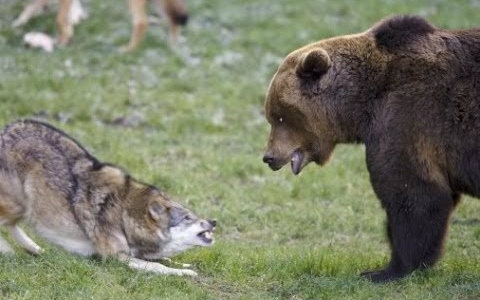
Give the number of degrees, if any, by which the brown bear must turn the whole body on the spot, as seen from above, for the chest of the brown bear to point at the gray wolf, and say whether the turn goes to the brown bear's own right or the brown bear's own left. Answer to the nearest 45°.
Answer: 0° — it already faces it

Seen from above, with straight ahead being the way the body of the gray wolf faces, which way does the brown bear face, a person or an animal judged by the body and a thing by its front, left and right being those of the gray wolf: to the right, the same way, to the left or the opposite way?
the opposite way

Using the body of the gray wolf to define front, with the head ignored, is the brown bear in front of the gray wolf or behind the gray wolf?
in front

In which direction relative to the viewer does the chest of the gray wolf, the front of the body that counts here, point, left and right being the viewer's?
facing to the right of the viewer

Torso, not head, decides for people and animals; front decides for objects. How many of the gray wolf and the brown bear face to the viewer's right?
1

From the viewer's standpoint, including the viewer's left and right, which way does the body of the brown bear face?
facing to the left of the viewer
